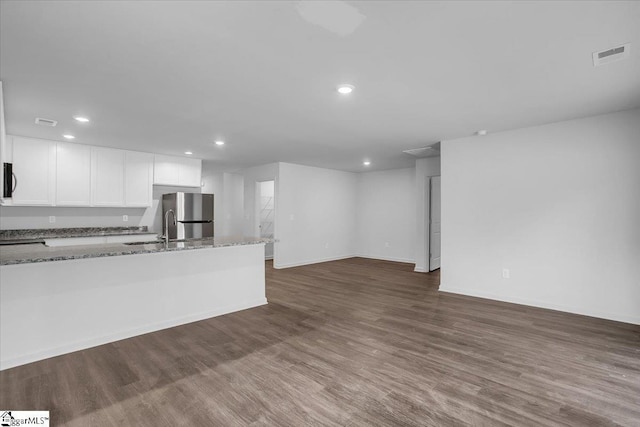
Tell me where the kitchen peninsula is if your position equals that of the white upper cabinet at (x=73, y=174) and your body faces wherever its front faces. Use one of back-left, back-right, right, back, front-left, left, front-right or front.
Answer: front

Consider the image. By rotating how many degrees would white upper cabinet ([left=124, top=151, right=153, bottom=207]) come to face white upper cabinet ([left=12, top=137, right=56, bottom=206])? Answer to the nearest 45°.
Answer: approximately 90° to its right

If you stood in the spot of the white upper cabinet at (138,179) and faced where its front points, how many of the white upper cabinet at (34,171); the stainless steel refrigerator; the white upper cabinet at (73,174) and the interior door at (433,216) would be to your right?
2

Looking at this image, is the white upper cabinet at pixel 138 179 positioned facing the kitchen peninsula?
yes

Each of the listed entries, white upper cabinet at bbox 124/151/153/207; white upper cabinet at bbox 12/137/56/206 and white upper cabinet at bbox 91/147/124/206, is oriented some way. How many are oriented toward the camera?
3

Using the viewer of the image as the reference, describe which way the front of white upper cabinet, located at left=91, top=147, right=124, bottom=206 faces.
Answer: facing the viewer

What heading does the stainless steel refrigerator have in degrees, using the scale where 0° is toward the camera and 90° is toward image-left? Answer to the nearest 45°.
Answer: approximately 315°

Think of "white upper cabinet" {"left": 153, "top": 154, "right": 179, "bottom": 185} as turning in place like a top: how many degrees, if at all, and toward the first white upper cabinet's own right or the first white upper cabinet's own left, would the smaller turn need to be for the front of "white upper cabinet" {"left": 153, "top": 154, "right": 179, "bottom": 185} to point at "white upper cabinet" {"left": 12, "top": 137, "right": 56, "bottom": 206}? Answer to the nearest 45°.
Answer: approximately 90° to the first white upper cabinet's own right

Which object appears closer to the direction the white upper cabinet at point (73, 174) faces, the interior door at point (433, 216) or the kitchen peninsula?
the kitchen peninsula

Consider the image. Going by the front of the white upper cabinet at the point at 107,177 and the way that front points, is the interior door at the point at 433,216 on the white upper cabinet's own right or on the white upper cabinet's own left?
on the white upper cabinet's own left

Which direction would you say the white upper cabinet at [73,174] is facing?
toward the camera

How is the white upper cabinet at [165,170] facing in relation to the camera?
toward the camera

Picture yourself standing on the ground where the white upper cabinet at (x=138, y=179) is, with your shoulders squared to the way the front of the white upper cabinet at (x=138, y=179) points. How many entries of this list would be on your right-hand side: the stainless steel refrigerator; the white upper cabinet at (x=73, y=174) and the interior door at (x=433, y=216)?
1

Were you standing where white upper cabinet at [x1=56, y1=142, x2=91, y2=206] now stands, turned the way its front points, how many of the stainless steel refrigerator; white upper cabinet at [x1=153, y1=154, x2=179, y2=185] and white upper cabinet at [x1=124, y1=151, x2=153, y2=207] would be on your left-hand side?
3

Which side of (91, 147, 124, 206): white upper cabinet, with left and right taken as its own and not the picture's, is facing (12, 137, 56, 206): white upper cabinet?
right

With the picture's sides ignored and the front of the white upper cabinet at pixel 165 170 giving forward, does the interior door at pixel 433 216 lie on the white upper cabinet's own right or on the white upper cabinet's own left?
on the white upper cabinet's own left
